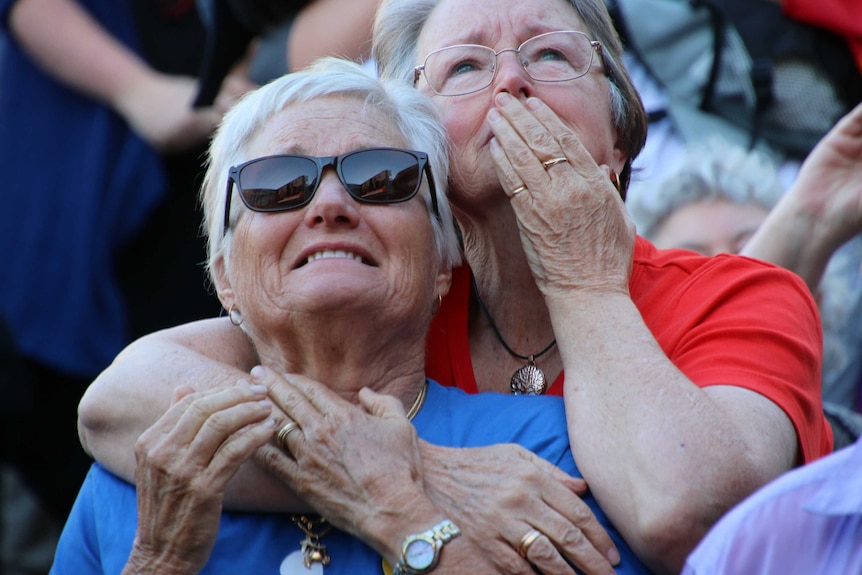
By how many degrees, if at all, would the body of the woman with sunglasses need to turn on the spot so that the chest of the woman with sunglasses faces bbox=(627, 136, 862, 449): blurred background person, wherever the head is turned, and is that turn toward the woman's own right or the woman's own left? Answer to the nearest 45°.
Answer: approximately 135° to the woman's own left

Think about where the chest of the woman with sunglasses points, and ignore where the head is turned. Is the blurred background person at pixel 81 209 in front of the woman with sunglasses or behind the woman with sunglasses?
behind

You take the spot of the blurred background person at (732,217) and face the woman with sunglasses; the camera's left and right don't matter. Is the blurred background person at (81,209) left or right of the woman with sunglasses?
right

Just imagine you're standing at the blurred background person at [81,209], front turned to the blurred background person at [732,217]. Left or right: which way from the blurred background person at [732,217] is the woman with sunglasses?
right

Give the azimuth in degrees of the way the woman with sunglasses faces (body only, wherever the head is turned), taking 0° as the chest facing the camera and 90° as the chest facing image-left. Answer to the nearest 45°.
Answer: approximately 0°
